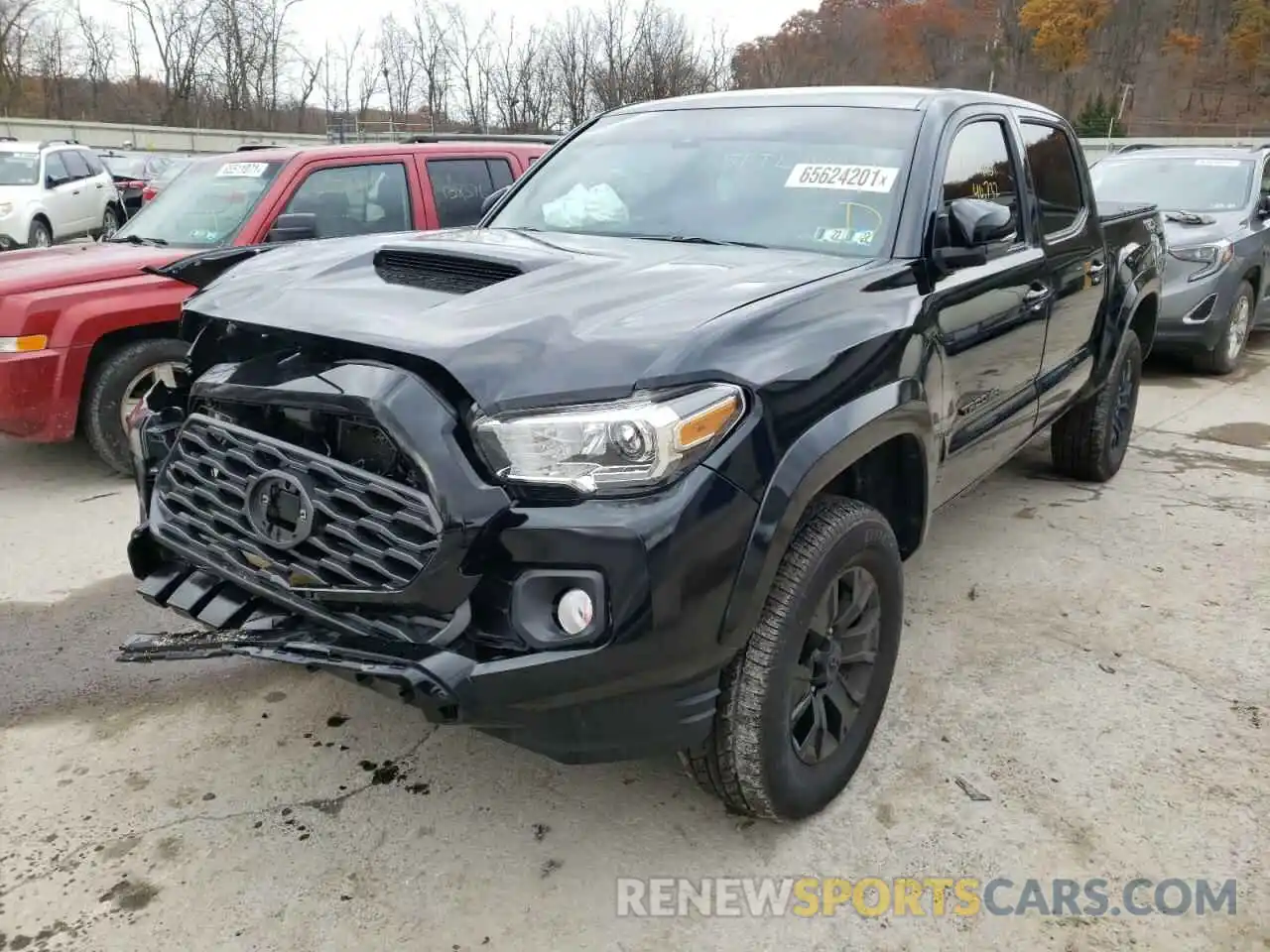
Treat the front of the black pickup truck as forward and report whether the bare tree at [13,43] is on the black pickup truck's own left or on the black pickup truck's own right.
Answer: on the black pickup truck's own right

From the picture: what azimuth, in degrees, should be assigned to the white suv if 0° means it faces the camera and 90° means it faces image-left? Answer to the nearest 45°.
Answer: approximately 45°

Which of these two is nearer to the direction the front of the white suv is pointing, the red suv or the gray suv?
the red suv

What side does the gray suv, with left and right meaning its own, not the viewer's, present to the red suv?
front

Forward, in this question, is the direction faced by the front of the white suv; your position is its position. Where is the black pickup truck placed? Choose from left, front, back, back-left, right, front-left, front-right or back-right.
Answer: front-left

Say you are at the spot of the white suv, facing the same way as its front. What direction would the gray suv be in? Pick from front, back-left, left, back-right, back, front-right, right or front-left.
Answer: left

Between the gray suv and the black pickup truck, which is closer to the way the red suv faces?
the black pickup truck

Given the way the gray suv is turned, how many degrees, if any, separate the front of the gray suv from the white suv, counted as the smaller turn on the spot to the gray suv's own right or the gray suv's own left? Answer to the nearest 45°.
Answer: approximately 45° to the gray suv's own right

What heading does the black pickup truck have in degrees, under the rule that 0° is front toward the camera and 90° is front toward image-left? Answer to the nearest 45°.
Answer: approximately 45°

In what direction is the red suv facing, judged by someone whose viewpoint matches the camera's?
facing the viewer and to the left of the viewer

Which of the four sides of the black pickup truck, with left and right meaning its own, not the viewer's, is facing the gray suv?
back

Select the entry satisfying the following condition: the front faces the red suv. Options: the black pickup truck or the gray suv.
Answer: the gray suv

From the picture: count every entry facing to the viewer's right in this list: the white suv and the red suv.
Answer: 0
